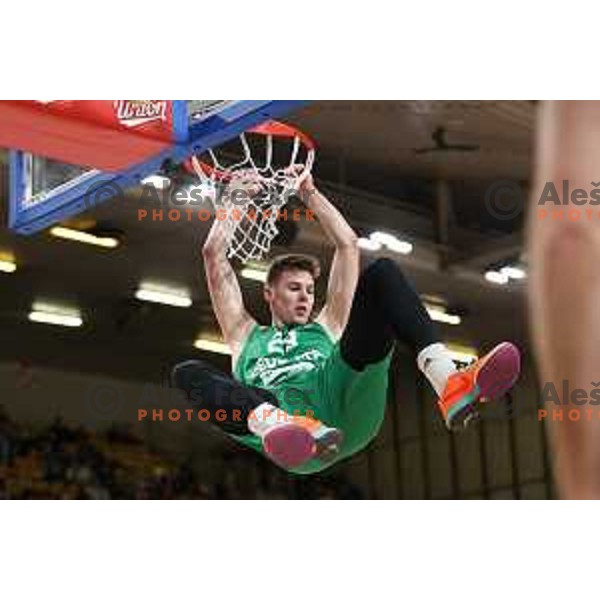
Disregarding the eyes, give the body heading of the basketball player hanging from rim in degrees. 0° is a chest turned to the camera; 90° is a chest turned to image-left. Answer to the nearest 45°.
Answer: approximately 0°
